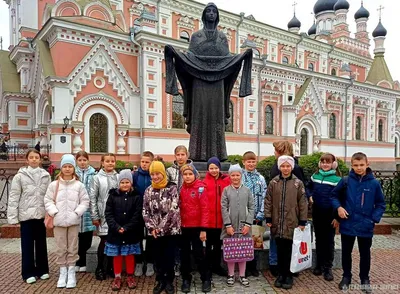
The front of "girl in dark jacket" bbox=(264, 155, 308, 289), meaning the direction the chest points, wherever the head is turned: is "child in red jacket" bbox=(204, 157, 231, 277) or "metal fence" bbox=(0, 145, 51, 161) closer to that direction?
the child in red jacket

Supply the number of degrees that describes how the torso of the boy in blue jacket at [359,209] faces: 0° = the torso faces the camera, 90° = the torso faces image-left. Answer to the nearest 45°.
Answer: approximately 0°

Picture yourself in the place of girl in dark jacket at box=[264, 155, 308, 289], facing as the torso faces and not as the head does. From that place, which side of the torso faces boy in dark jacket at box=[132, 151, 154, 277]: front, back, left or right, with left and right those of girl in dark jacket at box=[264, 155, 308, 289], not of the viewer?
right

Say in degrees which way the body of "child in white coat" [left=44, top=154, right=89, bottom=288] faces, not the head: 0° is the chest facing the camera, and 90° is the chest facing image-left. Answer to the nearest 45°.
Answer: approximately 0°

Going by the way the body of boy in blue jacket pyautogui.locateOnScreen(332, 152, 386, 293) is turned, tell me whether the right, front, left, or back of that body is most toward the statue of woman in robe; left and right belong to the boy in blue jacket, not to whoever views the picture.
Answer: right

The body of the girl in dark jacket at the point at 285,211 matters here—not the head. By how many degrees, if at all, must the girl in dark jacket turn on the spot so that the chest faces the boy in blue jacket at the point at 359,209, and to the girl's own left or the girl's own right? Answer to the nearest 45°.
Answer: approximately 90° to the girl's own left

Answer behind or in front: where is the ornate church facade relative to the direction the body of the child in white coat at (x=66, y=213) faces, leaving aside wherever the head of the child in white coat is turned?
behind

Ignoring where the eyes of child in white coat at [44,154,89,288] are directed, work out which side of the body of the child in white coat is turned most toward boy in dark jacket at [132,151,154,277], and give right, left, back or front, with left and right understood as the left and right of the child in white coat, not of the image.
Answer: left

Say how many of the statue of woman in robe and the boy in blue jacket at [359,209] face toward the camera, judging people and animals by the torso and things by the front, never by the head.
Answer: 2

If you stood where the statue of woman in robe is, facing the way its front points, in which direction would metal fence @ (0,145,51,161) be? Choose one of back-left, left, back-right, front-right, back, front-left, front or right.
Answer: back-right
